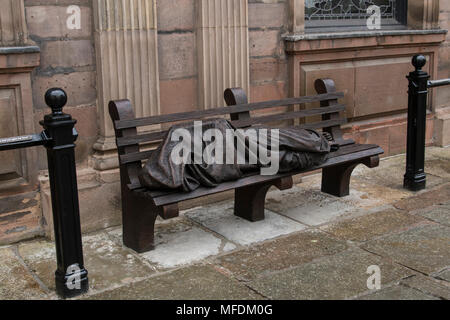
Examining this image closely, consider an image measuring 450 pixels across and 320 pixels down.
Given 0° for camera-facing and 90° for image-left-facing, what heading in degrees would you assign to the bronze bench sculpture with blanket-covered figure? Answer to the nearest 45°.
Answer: approximately 315°

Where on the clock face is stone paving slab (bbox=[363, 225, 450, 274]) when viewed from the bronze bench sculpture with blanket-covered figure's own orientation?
The stone paving slab is roughly at 11 o'clock from the bronze bench sculpture with blanket-covered figure.

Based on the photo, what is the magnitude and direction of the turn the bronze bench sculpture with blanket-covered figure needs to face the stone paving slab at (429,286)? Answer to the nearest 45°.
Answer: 0° — it already faces it

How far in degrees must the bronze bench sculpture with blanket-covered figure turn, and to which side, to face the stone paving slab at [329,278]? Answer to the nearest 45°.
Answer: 0° — it already faces it

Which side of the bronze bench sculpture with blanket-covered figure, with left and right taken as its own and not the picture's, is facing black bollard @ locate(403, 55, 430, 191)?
left

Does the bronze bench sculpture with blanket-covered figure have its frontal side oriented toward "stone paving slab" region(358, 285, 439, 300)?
yes

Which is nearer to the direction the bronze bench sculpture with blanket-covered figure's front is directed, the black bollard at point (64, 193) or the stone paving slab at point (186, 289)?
the stone paving slab

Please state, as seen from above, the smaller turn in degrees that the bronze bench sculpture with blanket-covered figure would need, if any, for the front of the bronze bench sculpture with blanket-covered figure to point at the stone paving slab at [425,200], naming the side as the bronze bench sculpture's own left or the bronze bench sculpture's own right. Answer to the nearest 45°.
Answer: approximately 90° to the bronze bench sculpture's own left

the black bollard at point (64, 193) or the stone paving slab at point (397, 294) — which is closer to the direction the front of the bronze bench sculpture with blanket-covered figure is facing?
the stone paving slab

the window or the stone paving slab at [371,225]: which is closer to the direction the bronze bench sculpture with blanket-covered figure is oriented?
the stone paving slab

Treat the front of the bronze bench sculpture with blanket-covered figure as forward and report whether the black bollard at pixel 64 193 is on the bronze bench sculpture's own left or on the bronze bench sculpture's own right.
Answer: on the bronze bench sculpture's own right
